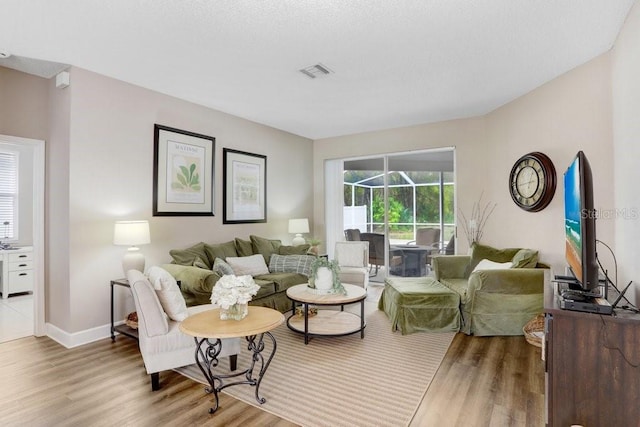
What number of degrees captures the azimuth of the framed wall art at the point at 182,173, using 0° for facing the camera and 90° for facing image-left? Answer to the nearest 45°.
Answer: approximately 315°

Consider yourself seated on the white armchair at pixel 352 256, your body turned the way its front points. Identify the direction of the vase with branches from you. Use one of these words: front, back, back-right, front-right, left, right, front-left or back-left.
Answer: back-left

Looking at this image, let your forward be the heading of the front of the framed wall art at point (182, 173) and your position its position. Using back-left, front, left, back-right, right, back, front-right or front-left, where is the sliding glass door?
front-left

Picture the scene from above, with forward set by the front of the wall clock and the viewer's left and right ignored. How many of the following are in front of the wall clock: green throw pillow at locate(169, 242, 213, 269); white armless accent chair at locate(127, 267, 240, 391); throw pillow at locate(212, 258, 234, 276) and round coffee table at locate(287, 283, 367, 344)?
4

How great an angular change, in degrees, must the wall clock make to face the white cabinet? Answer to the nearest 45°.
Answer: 0° — it already faces it

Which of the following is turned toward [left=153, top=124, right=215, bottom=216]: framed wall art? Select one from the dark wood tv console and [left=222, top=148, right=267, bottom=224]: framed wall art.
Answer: the dark wood tv console

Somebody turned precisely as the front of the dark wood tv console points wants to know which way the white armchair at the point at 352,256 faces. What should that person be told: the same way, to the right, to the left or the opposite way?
to the left

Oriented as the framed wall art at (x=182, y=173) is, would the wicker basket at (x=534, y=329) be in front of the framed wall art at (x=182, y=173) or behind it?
in front

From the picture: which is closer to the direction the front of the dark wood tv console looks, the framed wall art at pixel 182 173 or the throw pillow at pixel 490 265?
the framed wall art

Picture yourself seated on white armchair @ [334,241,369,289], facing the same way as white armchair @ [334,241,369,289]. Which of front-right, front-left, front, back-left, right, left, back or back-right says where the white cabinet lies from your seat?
front-right

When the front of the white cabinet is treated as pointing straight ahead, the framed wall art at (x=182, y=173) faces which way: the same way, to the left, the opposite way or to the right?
the same way

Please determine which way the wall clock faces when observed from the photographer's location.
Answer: facing the viewer and to the left of the viewer

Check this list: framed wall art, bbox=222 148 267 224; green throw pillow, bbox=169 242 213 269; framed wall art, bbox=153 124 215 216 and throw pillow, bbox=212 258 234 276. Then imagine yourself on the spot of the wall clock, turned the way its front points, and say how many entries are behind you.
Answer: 0

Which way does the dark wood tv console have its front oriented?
to the viewer's left
